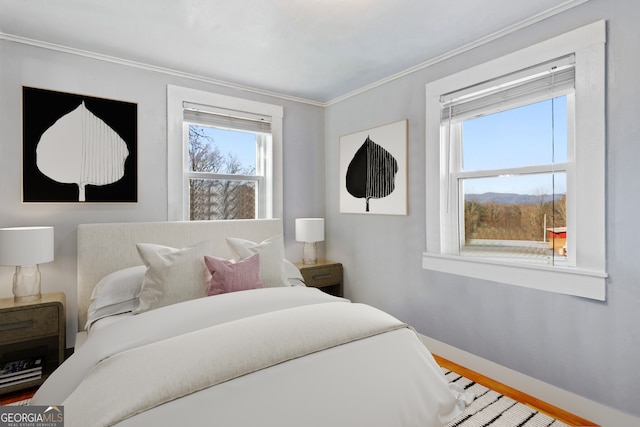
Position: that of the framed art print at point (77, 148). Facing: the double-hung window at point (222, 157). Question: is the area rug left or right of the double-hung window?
right

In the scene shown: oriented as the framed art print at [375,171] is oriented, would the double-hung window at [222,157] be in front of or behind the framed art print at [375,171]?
in front

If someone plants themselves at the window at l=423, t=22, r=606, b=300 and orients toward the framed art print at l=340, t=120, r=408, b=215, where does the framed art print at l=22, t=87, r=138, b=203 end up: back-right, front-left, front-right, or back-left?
front-left

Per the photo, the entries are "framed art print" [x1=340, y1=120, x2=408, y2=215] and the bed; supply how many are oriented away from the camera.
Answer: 0

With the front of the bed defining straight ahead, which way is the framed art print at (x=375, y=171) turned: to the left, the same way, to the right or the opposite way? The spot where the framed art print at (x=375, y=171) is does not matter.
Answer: to the right

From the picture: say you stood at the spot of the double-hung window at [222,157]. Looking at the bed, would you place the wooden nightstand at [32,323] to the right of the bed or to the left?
right

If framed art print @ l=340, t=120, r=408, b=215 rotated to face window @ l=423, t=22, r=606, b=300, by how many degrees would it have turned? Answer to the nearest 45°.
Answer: approximately 90° to its left

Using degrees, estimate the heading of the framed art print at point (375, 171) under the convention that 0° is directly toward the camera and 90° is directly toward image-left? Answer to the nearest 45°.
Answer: approximately 45°

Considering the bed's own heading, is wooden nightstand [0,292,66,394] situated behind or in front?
behind

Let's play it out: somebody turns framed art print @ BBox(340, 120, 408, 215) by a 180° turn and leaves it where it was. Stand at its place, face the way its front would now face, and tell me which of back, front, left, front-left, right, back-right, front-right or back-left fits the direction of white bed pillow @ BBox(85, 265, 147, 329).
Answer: back

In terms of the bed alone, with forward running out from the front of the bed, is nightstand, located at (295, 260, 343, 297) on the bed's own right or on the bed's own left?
on the bed's own left

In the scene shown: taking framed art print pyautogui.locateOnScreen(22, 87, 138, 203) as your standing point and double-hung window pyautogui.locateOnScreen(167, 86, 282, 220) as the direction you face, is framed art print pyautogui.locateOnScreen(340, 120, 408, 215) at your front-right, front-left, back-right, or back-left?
front-right

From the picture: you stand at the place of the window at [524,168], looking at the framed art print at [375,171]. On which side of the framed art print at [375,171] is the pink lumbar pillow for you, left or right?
left

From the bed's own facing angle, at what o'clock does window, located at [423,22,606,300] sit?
The window is roughly at 10 o'clock from the bed.

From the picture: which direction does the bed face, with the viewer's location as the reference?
facing the viewer and to the right of the viewer

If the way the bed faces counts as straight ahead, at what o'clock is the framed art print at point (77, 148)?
The framed art print is roughly at 6 o'clock from the bed.
